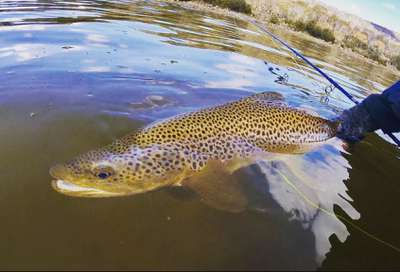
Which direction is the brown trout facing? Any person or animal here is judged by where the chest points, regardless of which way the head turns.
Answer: to the viewer's left

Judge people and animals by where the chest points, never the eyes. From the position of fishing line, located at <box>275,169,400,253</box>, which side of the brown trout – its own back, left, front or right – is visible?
back
